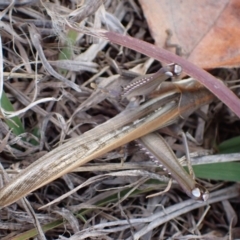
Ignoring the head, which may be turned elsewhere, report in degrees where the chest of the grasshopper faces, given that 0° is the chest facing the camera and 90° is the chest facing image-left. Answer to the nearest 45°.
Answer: approximately 225°
